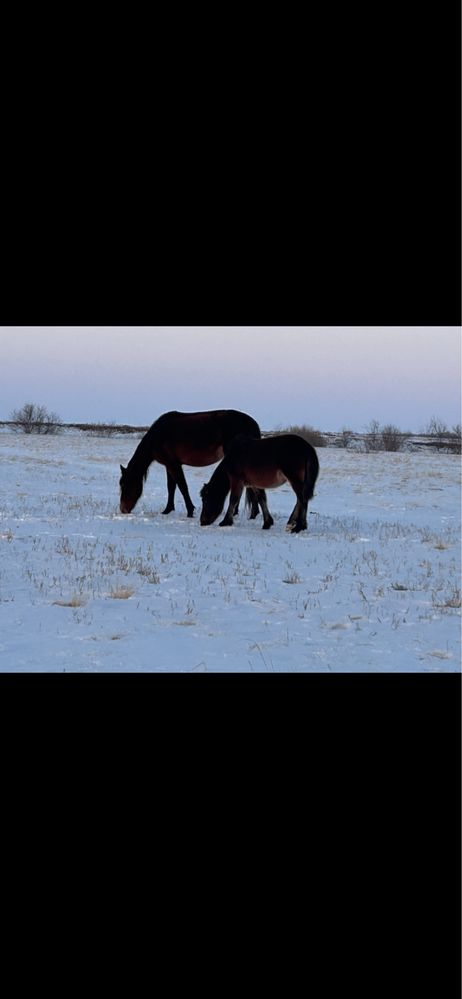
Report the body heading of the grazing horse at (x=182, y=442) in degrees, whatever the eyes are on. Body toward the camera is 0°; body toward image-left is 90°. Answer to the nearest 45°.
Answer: approximately 90°

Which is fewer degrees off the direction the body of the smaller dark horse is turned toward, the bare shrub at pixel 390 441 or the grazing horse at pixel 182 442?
the grazing horse

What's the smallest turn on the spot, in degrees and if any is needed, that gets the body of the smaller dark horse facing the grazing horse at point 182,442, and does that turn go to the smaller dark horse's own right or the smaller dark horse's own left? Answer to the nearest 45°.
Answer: approximately 45° to the smaller dark horse's own right

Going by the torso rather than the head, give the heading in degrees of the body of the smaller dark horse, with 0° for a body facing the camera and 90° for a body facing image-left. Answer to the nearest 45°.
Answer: approximately 90°

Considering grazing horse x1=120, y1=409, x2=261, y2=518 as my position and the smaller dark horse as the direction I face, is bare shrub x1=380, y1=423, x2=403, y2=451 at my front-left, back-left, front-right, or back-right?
back-left

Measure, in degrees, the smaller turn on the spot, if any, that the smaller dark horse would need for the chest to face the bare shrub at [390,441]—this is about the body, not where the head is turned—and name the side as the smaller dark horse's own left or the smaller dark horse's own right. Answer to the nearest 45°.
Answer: approximately 90° to the smaller dark horse's own right

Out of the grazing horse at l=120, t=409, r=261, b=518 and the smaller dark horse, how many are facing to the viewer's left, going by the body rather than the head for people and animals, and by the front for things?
2
